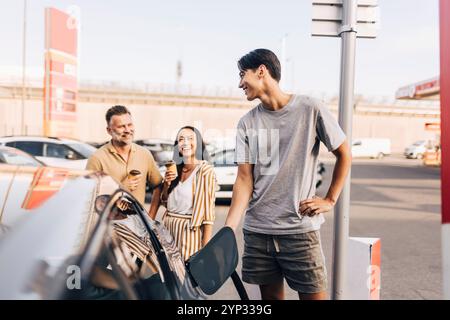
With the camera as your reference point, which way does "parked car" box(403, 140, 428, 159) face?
facing the viewer and to the left of the viewer

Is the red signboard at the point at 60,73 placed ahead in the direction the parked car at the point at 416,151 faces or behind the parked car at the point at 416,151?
ahead

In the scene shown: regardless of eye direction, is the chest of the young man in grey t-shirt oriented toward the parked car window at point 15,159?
no

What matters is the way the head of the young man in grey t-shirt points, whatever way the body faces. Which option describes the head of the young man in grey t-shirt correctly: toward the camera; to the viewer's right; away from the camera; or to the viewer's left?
to the viewer's left

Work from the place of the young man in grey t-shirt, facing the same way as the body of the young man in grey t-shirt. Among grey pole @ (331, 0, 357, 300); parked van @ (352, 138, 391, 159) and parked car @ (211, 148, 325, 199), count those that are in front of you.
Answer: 0
